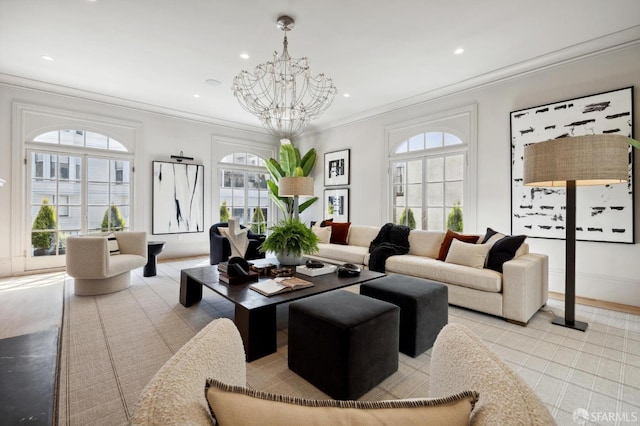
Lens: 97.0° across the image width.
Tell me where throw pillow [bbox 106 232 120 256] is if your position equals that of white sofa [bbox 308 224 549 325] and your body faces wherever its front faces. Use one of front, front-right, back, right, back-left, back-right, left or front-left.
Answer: front-right

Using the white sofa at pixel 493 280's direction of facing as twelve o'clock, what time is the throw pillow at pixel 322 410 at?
The throw pillow is roughly at 11 o'clock from the white sofa.

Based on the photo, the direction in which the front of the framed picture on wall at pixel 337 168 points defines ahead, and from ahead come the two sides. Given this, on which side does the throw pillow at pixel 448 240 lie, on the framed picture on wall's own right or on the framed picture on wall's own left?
on the framed picture on wall's own left

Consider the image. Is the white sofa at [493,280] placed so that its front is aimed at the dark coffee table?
yes

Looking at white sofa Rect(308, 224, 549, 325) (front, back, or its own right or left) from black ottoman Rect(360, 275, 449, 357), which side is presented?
front

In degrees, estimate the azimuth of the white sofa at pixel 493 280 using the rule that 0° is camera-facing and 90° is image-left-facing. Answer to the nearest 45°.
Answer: approximately 45°

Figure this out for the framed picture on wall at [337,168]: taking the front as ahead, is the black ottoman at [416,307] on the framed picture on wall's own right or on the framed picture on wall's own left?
on the framed picture on wall's own left

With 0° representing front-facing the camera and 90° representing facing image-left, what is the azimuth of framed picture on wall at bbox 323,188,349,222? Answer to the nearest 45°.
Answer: approximately 45°

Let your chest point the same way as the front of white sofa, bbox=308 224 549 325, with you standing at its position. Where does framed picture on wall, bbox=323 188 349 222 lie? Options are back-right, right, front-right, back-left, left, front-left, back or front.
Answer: right

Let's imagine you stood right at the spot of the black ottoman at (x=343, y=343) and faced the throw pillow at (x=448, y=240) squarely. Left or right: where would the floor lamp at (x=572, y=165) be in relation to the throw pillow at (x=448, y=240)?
right
